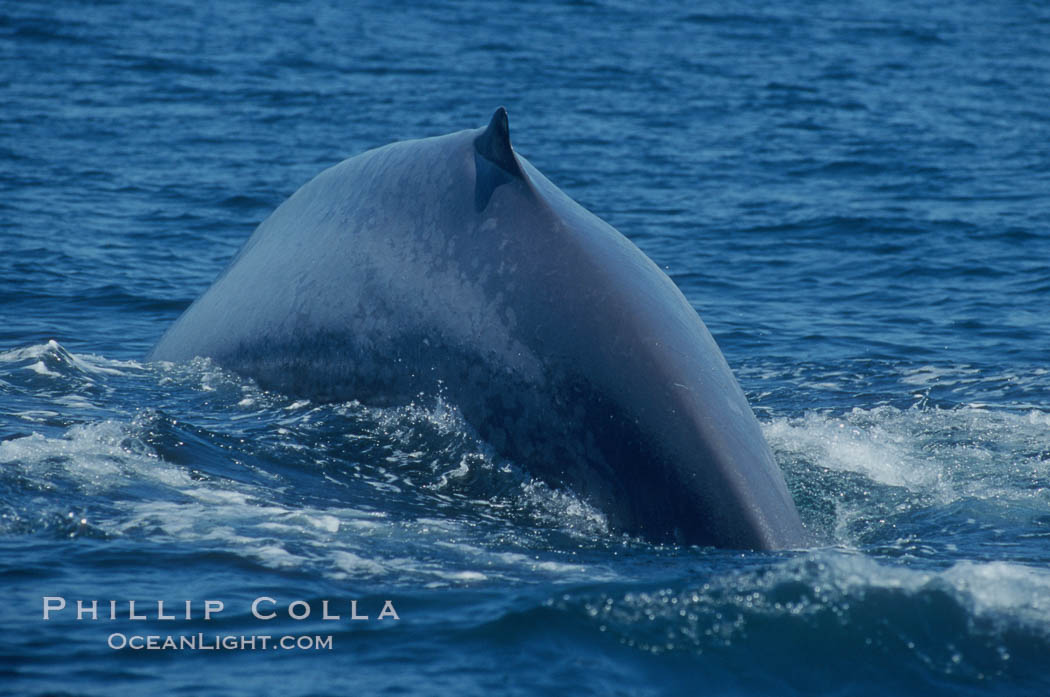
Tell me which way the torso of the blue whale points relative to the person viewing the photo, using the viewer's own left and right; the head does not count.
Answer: facing away from the viewer and to the left of the viewer
